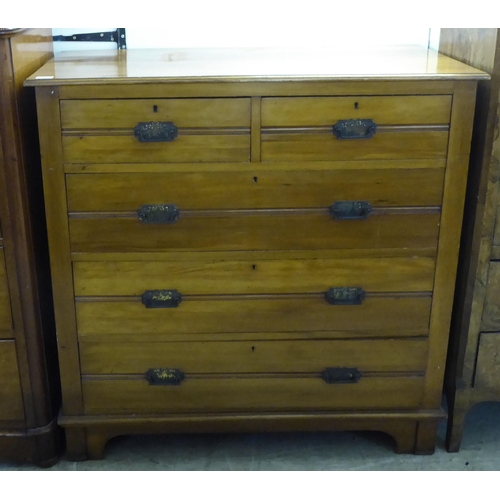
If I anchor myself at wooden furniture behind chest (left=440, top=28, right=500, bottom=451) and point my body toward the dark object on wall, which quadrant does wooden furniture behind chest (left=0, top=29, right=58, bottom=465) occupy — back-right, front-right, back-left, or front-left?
front-left

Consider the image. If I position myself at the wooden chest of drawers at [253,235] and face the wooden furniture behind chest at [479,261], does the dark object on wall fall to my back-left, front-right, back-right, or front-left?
back-left

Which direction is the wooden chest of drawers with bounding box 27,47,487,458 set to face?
toward the camera

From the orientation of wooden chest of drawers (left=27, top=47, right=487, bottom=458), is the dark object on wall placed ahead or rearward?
rearward

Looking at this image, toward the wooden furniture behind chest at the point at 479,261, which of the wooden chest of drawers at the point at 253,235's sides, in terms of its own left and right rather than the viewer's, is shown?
left
